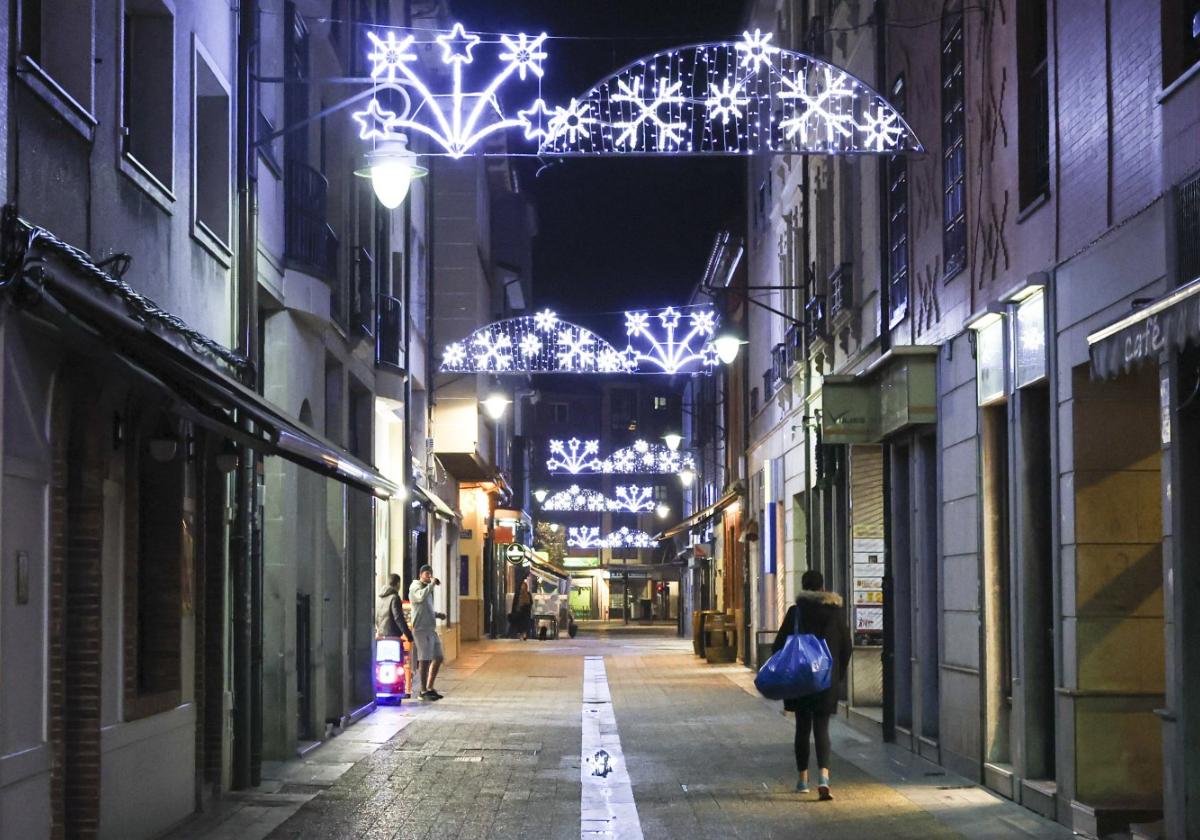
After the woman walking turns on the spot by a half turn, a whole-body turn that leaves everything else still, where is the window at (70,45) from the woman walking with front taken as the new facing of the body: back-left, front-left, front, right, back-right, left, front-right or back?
front-right

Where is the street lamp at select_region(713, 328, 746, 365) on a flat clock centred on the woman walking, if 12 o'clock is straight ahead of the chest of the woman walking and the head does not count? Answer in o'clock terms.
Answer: The street lamp is roughly at 12 o'clock from the woman walking.

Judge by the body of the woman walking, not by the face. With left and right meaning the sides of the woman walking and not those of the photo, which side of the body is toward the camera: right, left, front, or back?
back
